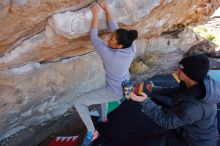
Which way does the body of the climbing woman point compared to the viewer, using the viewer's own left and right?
facing away from the viewer and to the left of the viewer
